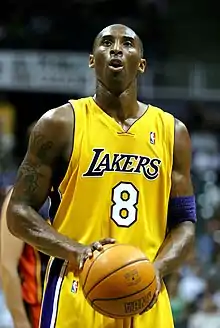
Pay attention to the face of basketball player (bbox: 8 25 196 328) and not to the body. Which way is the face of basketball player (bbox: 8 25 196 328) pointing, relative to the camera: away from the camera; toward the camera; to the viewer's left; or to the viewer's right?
toward the camera

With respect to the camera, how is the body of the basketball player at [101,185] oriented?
toward the camera

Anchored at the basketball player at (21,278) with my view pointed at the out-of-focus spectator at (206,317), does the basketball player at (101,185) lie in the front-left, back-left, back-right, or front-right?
back-right

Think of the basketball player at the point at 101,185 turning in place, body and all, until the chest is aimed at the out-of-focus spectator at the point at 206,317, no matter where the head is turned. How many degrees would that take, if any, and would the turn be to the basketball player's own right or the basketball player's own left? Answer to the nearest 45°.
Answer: approximately 180°

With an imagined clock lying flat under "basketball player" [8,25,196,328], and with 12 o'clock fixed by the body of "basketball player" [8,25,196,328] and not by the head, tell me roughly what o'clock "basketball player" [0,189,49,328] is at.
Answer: "basketball player" [0,189,49,328] is roughly at 5 o'clock from "basketball player" [8,25,196,328].

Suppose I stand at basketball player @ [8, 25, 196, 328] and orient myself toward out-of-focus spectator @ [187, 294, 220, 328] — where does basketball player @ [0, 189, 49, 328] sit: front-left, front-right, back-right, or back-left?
front-left
